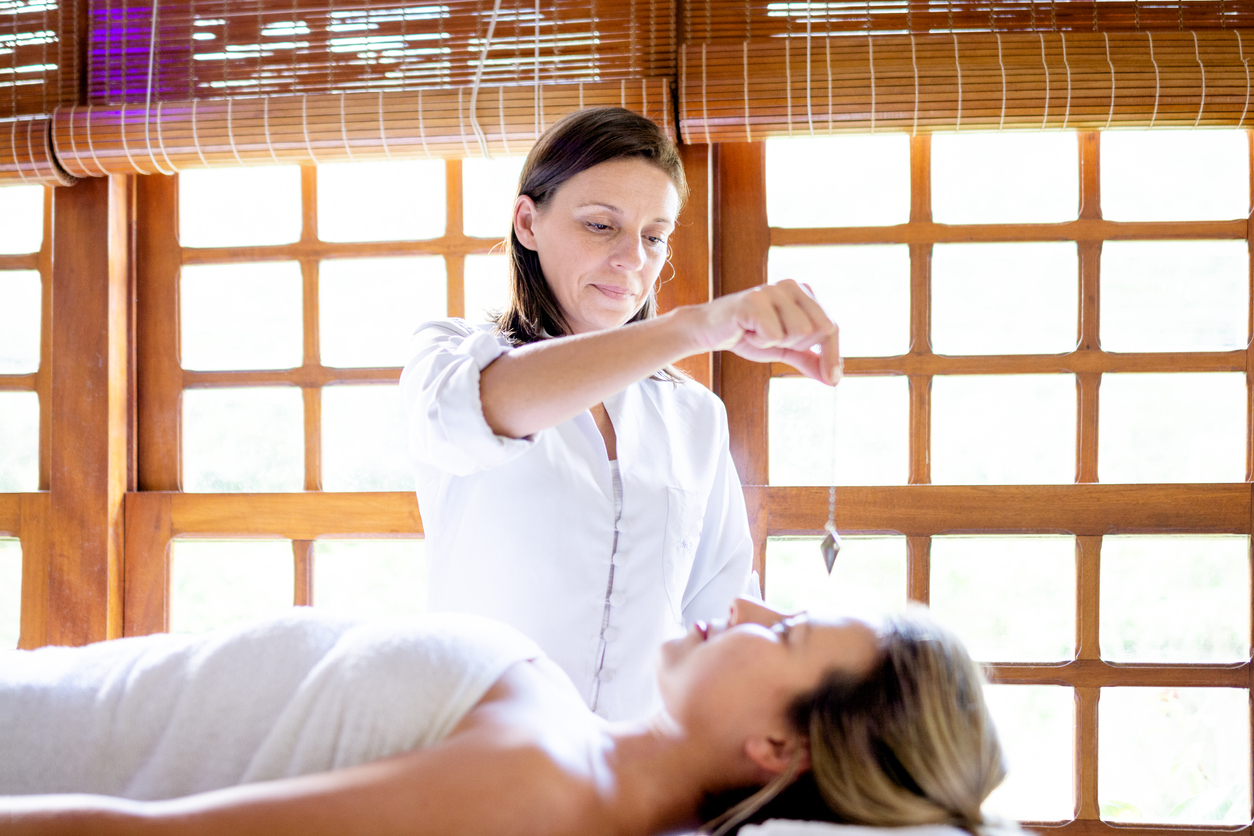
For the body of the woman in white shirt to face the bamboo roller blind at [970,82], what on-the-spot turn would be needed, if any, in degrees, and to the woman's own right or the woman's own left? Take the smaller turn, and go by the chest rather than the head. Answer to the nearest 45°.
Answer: approximately 90° to the woman's own left

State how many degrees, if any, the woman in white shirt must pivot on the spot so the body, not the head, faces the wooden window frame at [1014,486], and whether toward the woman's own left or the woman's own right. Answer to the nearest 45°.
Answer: approximately 90° to the woman's own left

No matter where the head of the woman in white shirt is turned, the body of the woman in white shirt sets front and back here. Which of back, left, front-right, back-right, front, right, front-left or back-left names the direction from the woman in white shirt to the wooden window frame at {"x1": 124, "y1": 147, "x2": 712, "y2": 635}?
back

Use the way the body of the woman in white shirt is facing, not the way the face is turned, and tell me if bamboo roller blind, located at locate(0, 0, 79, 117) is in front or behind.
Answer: behind

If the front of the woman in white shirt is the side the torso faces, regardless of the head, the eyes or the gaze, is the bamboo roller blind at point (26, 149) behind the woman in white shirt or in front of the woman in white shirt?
behind

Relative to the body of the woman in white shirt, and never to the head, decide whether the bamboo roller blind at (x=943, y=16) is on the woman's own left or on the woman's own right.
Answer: on the woman's own left

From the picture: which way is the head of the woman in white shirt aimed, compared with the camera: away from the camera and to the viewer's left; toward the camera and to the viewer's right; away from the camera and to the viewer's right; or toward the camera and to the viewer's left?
toward the camera and to the viewer's right

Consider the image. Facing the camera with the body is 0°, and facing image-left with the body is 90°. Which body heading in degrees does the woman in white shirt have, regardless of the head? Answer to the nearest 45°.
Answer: approximately 315°
